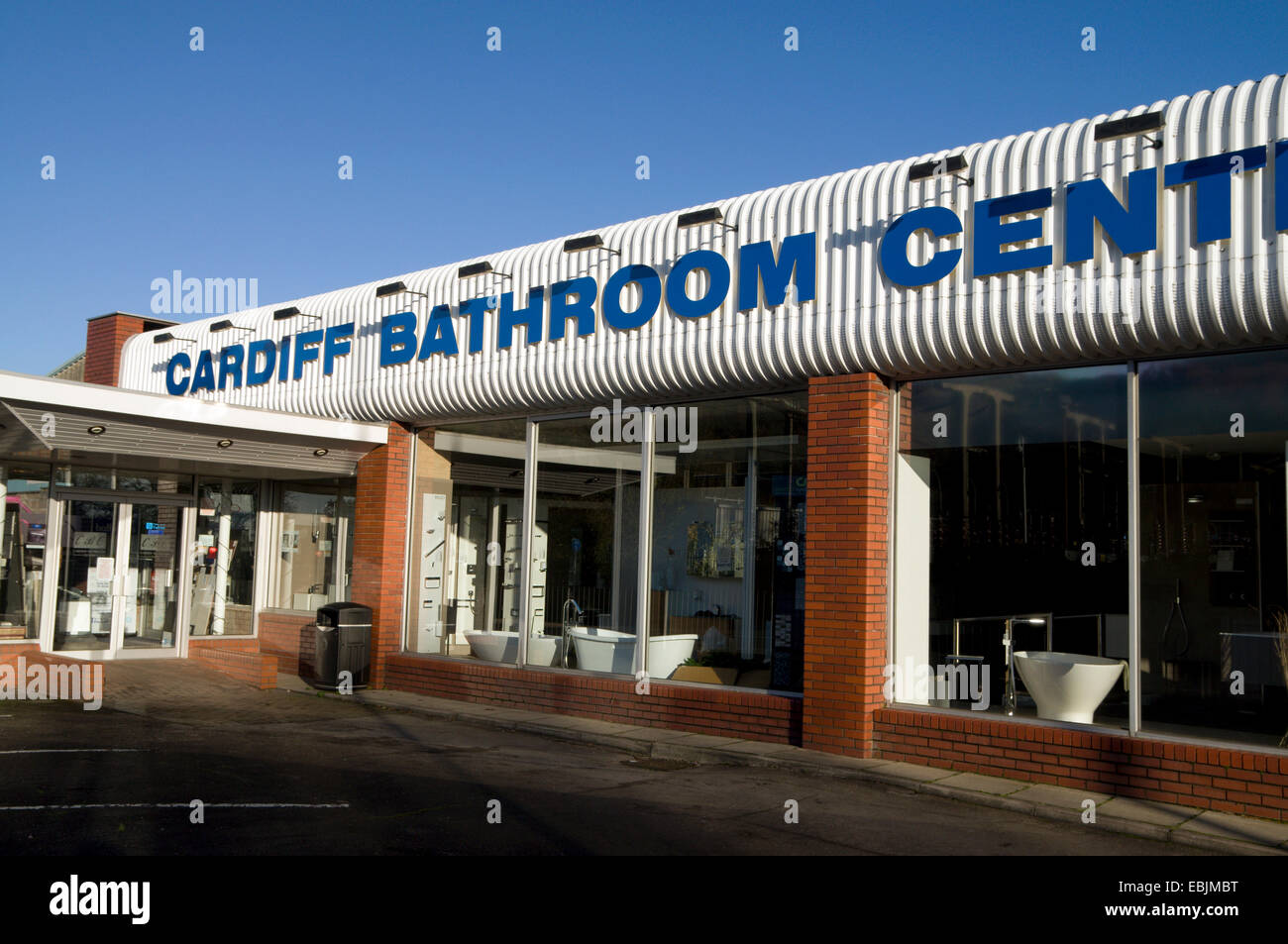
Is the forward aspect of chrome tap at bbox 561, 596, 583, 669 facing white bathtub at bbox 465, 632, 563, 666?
no

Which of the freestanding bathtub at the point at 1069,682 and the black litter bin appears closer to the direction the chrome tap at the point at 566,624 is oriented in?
the freestanding bathtub

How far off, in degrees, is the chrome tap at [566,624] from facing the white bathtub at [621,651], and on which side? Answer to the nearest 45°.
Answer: approximately 45° to its right

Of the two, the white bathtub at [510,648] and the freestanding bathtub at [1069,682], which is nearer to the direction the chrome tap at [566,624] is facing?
the freestanding bathtub

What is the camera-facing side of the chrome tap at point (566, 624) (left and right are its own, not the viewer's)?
right

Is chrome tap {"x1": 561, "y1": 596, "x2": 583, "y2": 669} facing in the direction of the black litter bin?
no
